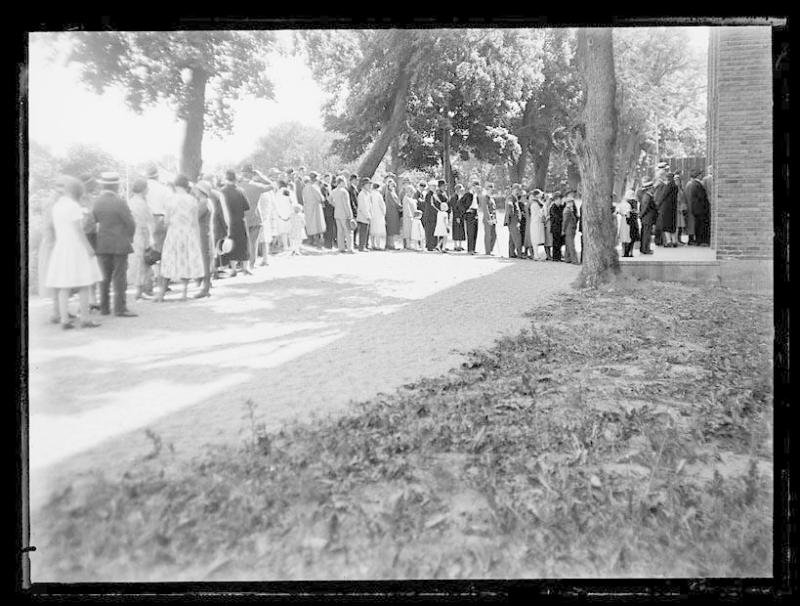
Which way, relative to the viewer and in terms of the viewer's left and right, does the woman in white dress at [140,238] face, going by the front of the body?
facing away from the viewer and to the right of the viewer
